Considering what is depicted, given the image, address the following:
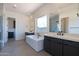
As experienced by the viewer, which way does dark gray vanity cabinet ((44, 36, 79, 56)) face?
facing the viewer and to the left of the viewer
